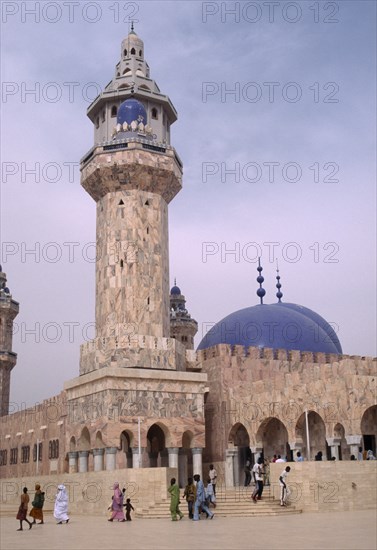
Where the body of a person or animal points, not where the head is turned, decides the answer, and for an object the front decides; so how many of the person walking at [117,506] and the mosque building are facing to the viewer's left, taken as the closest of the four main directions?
1

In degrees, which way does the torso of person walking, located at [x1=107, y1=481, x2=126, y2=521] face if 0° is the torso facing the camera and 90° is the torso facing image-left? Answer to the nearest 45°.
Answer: approximately 90°

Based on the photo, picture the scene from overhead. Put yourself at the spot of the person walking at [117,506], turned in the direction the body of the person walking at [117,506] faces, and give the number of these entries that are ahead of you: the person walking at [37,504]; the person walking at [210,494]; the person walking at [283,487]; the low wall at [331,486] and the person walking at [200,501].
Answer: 1

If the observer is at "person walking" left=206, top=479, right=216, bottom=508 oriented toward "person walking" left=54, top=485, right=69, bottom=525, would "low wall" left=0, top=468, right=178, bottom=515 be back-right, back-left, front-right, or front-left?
front-right

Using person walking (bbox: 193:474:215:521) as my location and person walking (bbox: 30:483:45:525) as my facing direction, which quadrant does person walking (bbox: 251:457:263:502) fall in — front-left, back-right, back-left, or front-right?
back-right

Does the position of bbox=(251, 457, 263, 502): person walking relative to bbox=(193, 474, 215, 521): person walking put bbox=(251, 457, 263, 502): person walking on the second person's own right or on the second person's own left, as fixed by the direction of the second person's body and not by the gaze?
on the second person's own right

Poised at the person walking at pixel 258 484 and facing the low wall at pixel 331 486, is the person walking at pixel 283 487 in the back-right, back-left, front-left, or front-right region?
front-right

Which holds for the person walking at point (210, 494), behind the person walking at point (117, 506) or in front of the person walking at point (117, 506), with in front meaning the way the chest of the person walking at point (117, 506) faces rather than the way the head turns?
behind

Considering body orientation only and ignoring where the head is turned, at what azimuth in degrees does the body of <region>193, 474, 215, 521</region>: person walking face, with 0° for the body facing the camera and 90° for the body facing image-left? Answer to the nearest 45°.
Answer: approximately 90°

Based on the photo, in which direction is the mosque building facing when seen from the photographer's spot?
facing the viewer and to the right of the viewer

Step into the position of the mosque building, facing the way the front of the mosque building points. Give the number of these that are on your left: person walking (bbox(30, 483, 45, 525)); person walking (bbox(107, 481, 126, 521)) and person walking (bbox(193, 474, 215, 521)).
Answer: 0

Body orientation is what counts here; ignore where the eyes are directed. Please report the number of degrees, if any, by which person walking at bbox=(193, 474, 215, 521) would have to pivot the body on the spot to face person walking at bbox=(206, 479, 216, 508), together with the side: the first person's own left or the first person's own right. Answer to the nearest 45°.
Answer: approximately 90° to the first person's own right

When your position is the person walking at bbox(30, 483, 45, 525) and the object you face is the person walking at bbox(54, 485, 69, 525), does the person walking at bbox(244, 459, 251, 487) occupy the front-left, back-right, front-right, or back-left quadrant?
front-left
